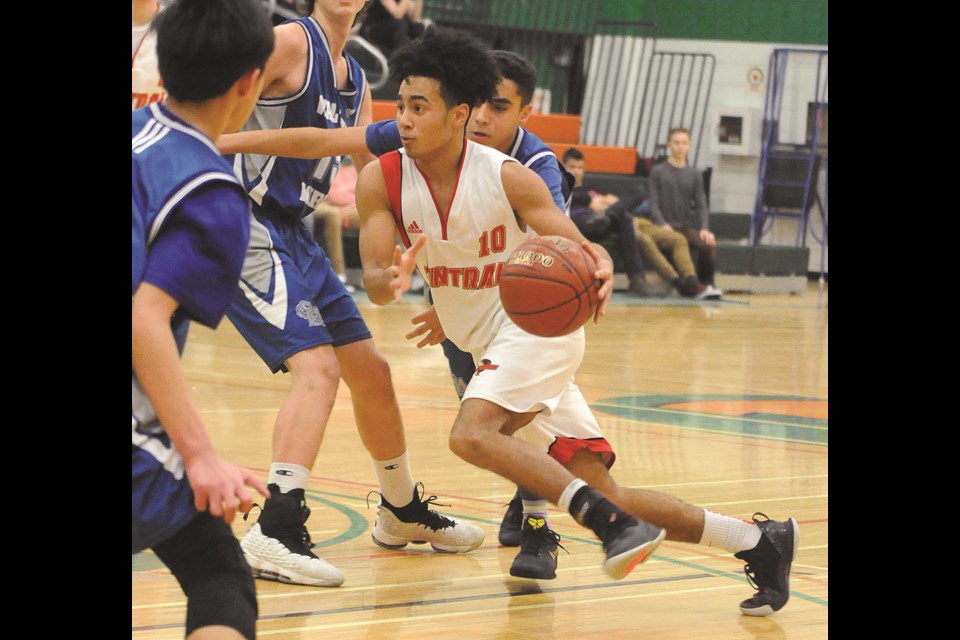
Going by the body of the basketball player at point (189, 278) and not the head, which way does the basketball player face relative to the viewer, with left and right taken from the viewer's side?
facing away from the viewer and to the right of the viewer

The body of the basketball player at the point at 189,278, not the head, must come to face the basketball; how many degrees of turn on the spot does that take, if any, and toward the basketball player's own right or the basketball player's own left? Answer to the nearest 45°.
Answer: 0° — they already face it

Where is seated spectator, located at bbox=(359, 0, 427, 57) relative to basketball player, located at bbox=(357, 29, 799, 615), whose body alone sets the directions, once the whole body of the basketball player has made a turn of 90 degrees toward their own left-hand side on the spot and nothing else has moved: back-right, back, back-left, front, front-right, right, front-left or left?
back-left

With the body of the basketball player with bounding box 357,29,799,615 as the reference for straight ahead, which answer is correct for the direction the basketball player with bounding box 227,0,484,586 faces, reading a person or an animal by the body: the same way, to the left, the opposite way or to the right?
to the left

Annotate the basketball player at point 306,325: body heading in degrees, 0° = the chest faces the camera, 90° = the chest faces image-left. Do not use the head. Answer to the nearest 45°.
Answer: approximately 315°

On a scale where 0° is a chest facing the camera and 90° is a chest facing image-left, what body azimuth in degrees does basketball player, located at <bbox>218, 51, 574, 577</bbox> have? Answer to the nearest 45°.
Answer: approximately 45°

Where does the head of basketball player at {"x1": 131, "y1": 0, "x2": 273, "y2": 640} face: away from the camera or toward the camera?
away from the camera

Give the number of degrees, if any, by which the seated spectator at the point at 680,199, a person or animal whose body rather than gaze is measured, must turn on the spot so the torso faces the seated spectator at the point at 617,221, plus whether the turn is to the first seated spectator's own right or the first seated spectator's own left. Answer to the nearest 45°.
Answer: approximately 90° to the first seated spectator's own right

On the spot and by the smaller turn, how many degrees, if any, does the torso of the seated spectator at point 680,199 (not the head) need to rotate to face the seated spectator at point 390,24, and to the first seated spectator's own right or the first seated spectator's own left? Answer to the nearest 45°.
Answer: approximately 135° to the first seated spectator's own right
